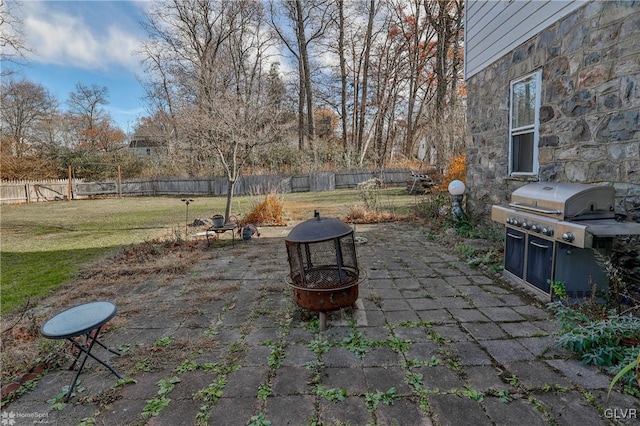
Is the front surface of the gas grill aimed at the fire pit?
yes

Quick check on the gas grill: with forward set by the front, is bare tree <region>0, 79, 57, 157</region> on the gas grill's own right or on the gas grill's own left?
on the gas grill's own right

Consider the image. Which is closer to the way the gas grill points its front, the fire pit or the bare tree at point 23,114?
the fire pit

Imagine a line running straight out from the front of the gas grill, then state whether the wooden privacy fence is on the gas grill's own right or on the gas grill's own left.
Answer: on the gas grill's own right

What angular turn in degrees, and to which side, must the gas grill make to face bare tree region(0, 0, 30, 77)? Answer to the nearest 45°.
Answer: approximately 45° to its right

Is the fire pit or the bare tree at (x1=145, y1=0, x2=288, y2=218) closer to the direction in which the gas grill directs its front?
the fire pit

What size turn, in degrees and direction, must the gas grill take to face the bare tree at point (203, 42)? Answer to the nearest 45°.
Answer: approximately 90° to its right

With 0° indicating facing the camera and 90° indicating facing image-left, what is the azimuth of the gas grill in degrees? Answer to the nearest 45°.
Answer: approximately 45°
